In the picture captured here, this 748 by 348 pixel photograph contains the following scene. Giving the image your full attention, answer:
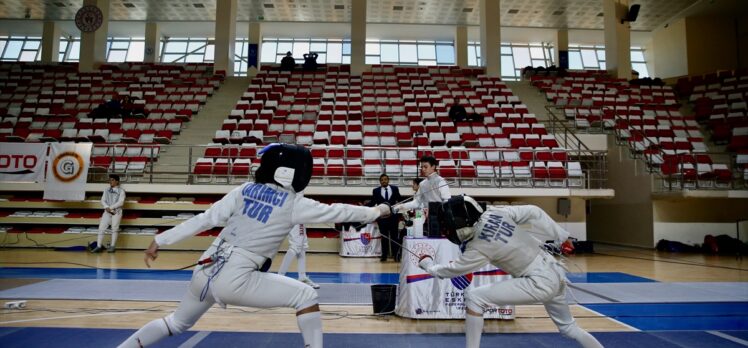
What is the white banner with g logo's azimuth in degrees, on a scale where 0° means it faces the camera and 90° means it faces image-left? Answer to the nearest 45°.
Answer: approximately 0°

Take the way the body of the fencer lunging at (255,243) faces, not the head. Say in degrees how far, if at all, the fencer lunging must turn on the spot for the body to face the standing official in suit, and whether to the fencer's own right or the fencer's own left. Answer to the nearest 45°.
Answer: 0° — they already face them

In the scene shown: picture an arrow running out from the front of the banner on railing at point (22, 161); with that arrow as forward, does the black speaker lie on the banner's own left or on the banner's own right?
on the banner's own left

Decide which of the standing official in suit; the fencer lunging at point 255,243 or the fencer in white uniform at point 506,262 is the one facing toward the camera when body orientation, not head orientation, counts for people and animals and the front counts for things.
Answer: the standing official in suit

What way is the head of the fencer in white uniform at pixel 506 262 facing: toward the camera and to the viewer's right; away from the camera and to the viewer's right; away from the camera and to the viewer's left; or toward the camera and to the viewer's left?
away from the camera and to the viewer's left

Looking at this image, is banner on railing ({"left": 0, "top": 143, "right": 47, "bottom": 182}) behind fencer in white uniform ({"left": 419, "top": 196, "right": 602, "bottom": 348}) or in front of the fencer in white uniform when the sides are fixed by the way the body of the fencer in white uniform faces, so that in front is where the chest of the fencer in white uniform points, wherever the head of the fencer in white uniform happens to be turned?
in front

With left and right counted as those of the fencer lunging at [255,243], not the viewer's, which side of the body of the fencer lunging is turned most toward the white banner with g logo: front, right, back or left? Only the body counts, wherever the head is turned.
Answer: left

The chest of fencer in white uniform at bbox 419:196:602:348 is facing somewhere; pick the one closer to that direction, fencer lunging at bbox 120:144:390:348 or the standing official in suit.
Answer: the standing official in suit

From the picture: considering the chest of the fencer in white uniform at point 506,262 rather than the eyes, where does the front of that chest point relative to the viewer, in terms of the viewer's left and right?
facing away from the viewer and to the left of the viewer

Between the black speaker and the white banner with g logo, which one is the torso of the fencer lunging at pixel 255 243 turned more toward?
the black speaker

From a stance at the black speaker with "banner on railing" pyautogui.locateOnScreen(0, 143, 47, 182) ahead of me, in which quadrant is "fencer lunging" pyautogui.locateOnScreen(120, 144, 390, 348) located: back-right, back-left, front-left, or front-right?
front-left

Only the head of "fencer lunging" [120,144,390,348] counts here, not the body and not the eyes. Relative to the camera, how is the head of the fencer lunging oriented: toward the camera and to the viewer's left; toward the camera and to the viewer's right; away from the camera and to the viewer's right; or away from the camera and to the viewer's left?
away from the camera and to the viewer's right

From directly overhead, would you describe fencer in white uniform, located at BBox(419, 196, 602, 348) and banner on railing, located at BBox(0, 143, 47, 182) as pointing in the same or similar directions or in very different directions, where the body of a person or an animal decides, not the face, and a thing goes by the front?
very different directions

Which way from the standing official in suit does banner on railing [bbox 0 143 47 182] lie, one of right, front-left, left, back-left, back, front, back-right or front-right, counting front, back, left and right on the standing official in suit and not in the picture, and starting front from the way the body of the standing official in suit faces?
right

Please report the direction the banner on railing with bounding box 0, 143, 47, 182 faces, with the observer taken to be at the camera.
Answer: facing the viewer

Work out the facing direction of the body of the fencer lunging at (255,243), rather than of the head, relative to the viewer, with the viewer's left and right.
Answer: facing away from the viewer and to the right of the viewer
